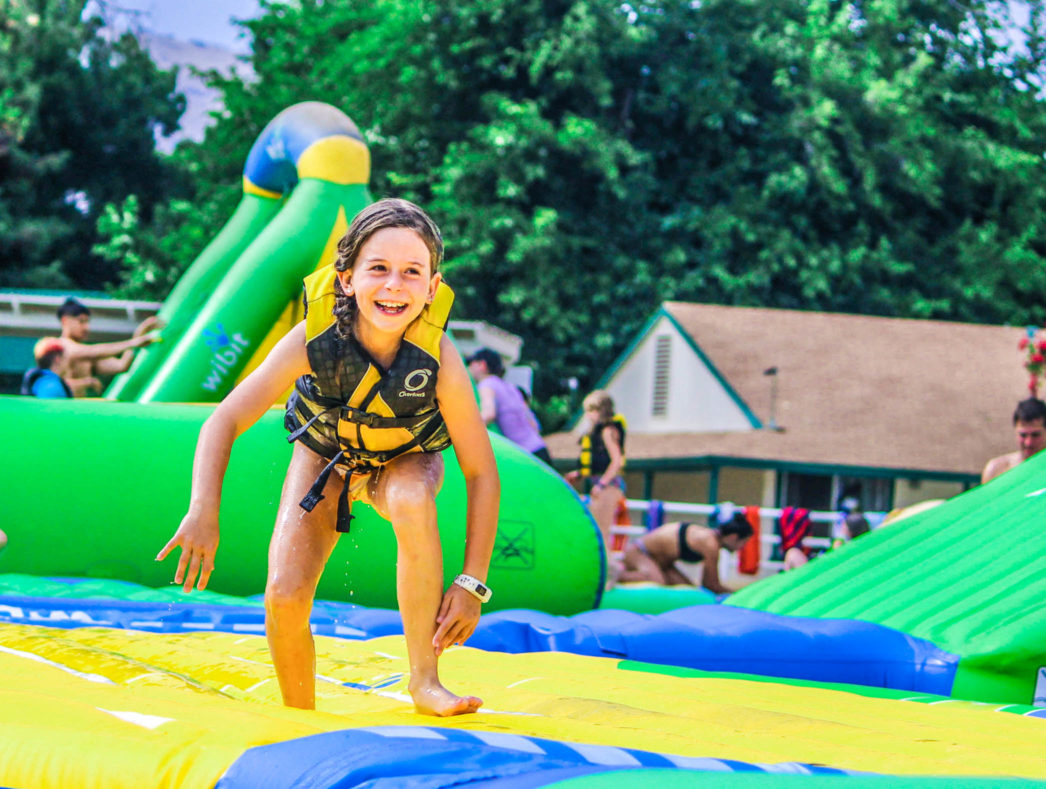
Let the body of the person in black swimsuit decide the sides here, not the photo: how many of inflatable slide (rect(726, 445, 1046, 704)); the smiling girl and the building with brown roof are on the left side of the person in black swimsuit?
1

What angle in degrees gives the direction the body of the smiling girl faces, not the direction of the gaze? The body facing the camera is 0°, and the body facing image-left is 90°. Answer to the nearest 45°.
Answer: approximately 0°

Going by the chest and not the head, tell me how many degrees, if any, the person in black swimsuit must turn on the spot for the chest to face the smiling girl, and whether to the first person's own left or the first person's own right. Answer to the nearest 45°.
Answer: approximately 90° to the first person's own right

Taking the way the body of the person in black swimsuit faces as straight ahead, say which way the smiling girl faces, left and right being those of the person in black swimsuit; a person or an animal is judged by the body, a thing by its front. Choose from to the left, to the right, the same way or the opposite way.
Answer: to the right

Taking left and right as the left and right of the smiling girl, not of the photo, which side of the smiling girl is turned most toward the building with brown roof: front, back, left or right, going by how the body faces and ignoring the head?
back

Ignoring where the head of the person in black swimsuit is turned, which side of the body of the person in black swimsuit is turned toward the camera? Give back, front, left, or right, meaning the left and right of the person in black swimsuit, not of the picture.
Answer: right

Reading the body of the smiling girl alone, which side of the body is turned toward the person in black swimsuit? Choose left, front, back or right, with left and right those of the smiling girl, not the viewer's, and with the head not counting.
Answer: back

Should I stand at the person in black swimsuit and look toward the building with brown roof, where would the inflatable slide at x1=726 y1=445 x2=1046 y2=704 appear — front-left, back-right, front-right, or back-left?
back-right

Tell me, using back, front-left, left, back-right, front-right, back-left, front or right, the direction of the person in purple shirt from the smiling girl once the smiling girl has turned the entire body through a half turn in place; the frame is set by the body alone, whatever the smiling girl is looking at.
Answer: front

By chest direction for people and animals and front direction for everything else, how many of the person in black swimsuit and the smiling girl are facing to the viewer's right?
1

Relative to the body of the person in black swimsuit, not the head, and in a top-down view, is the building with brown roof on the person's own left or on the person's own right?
on the person's own left
